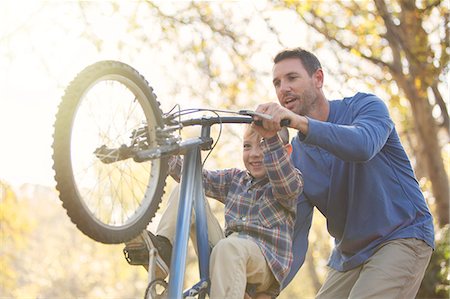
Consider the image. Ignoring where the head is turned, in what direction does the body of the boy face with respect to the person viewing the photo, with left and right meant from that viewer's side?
facing the viewer and to the left of the viewer

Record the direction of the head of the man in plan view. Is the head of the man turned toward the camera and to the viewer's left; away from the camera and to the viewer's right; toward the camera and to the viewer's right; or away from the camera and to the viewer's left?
toward the camera and to the viewer's left

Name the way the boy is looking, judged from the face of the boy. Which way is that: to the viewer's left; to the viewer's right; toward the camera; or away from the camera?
toward the camera

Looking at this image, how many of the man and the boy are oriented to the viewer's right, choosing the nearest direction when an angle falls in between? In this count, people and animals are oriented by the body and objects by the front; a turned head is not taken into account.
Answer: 0

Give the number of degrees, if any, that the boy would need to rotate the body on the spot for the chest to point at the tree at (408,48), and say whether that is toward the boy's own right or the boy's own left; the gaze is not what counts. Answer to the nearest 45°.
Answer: approximately 180°

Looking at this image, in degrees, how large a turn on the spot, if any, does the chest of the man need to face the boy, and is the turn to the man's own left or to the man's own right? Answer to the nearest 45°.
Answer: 0° — they already face them
